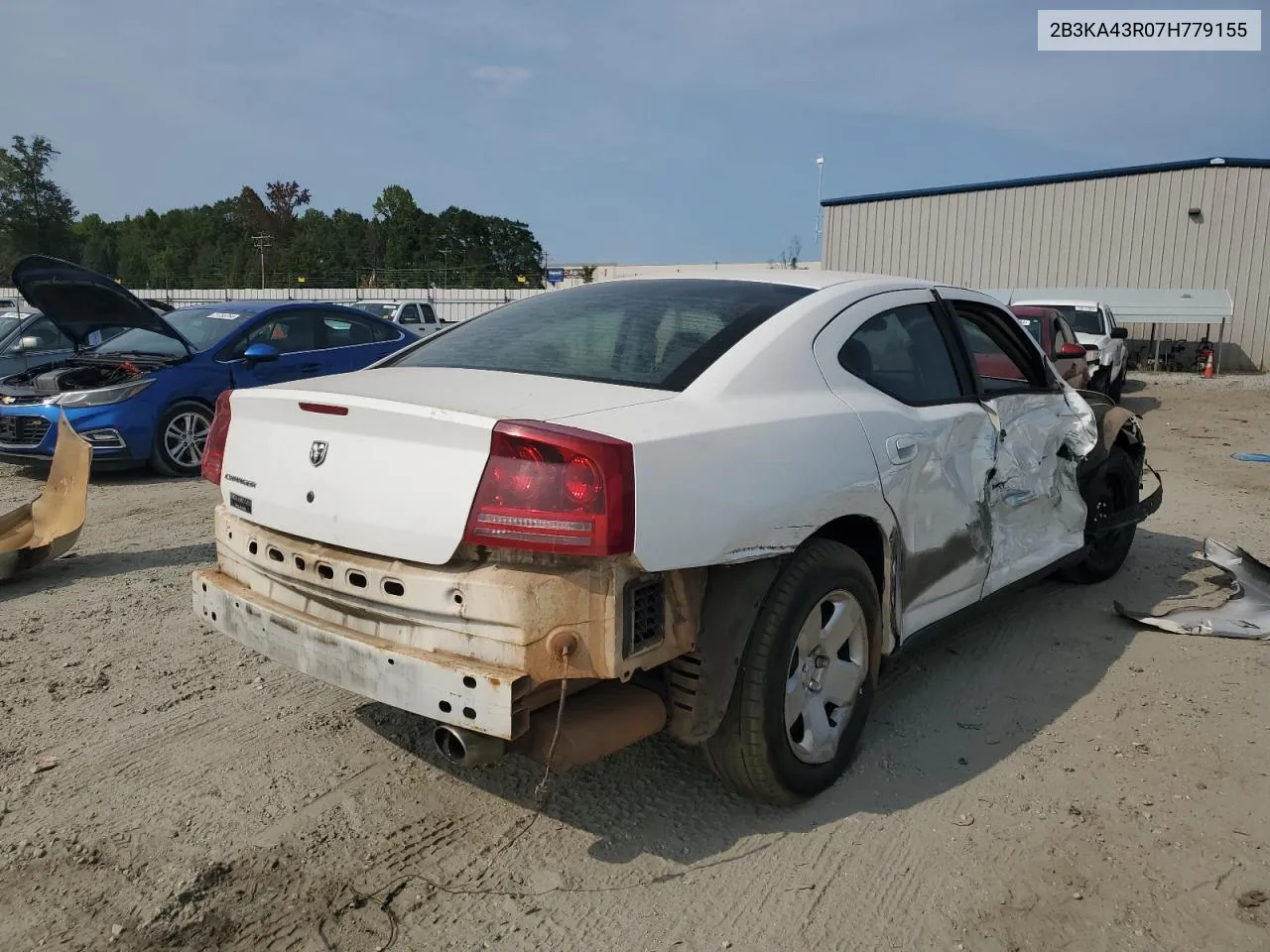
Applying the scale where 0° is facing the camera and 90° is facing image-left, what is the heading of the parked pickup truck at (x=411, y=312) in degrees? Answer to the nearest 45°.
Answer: approximately 45°

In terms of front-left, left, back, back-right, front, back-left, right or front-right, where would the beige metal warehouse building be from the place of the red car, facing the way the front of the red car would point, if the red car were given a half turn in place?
front-right

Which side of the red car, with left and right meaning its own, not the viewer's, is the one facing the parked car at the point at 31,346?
right

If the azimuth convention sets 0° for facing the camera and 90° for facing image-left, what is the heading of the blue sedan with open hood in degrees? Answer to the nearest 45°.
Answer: approximately 45°

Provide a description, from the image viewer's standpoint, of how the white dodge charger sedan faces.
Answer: facing away from the viewer and to the right of the viewer

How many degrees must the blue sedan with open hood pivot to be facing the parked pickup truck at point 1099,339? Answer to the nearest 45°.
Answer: approximately 135° to its left

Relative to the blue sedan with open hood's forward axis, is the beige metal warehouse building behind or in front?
behind

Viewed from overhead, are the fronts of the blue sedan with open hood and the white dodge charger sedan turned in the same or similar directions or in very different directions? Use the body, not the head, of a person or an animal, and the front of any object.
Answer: very different directions
